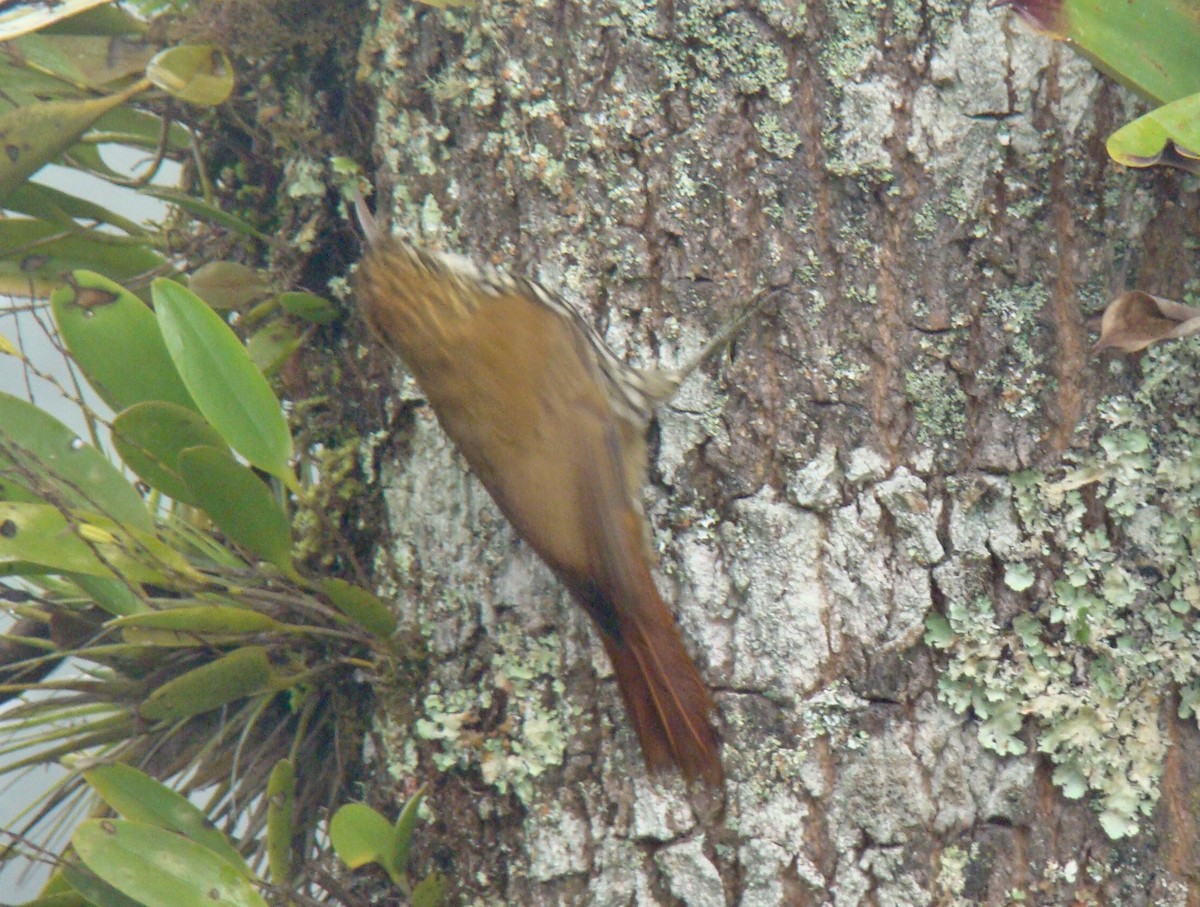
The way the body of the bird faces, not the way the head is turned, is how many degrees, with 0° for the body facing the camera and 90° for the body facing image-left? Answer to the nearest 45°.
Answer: approximately 135°

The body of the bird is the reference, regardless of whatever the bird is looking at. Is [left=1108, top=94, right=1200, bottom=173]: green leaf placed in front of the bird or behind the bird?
behind
